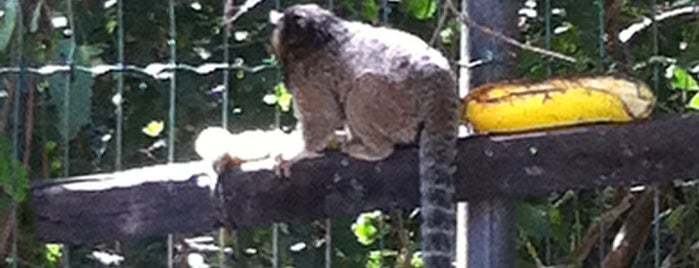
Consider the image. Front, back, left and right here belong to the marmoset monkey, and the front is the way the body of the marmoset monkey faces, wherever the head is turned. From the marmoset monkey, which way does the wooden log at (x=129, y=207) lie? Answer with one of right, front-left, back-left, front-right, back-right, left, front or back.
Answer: front

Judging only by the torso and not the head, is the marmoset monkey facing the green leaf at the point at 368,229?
no

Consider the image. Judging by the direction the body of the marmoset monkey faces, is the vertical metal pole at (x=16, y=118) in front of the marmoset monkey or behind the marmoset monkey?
in front

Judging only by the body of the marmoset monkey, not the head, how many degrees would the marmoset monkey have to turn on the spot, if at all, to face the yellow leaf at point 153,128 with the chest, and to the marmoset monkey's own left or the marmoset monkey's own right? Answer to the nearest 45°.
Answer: approximately 45° to the marmoset monkey's own right

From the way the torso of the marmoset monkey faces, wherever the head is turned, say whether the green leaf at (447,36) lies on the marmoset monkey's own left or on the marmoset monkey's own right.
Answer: on the marmoset monkey's own right

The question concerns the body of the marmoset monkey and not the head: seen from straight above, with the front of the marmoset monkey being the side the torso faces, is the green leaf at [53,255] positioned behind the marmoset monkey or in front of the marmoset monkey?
in front

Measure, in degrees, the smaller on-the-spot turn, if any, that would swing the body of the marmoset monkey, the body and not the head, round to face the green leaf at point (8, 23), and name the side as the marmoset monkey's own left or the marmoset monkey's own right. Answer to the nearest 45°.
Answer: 0° — it already faces it

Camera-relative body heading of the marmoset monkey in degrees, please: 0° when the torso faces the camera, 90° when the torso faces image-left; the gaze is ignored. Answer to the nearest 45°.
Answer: approximately 90°
